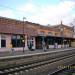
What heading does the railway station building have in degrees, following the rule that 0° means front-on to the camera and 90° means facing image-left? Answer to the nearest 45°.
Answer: approximately 315°
